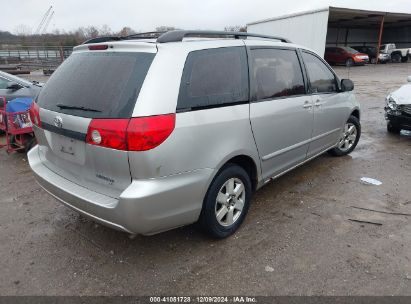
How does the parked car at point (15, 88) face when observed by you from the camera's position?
facing to the right of the viewer

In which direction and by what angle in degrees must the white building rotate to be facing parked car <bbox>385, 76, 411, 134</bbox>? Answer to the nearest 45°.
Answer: approximately 45° to its right

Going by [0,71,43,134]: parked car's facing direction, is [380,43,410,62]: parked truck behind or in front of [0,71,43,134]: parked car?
in front

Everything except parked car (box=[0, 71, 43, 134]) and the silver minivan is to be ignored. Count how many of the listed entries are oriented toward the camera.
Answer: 0

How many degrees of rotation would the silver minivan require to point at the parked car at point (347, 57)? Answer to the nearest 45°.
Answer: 0° — it already faces it

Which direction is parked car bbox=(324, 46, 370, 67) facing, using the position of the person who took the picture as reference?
facing the viewer and to the right of the viewer

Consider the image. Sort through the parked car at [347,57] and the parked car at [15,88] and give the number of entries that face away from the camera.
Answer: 0

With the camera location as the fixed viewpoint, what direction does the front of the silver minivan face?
facing away from the viewer and to the right of the viewer
